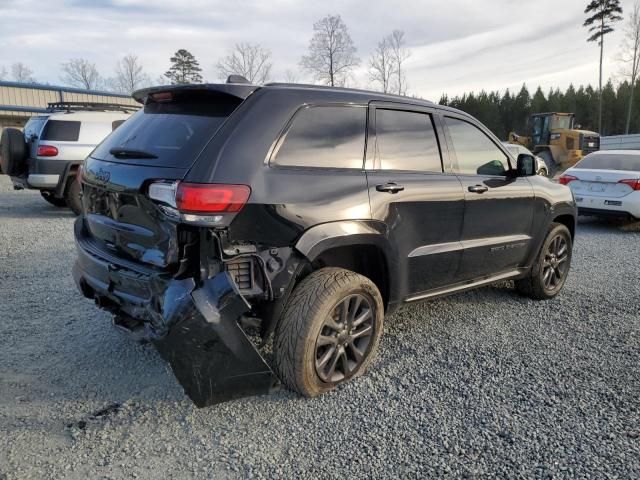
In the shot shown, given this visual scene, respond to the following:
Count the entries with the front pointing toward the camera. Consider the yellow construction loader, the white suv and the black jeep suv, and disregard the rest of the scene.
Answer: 0

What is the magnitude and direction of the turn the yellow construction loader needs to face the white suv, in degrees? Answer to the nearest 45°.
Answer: approximately 90° to its left

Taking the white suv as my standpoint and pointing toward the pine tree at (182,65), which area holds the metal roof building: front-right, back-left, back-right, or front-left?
front-left

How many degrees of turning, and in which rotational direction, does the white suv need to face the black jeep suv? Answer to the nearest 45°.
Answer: approximately 135° to its right

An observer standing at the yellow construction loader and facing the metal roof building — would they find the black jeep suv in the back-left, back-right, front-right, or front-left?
front-left

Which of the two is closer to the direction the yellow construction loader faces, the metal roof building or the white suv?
the metal roof building

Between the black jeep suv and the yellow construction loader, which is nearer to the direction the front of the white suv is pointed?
the yellow construction loader

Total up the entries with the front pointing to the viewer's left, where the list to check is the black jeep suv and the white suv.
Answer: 0

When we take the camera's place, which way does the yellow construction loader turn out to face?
facing away from the viewer and to the left of the viewer

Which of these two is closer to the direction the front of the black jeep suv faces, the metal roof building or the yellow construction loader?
the yellow construction loader

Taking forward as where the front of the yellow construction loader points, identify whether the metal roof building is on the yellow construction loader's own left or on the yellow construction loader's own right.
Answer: on the yellow construction loader's own left

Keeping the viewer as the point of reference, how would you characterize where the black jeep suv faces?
facing away from the viewer and to the right of the viewer

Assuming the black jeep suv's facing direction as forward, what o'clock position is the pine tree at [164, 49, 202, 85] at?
The pine tree is roughly at 10 o'clock from the black jeep suv.

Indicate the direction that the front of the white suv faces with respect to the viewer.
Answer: facing away from the viewer and to the right of the viewer
